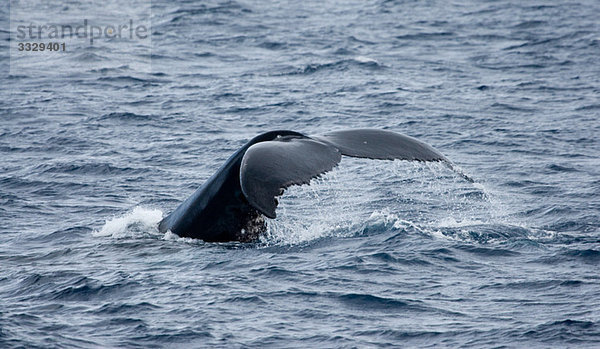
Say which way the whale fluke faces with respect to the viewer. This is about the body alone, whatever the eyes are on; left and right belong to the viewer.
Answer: facing away from the viewer and to the left of the viewer
